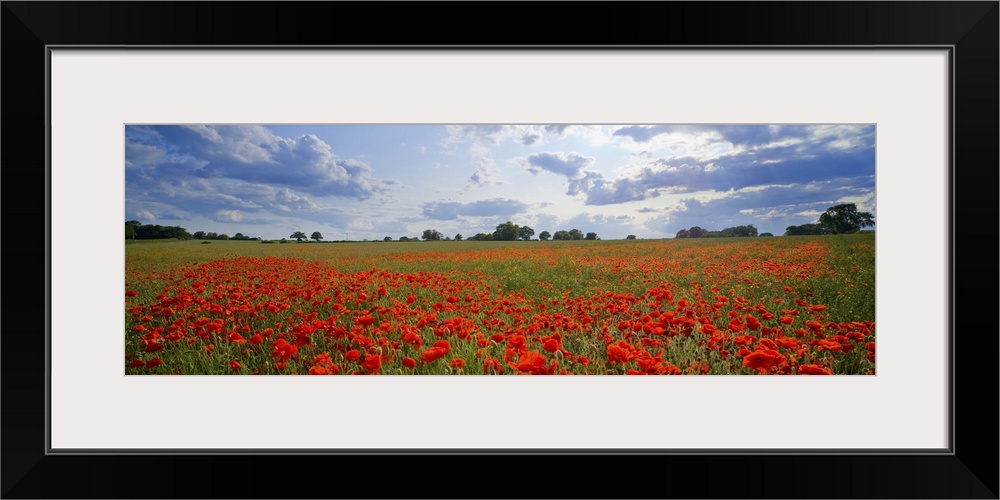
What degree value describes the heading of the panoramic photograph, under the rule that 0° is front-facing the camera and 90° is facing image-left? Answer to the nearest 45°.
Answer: approximately 0°
